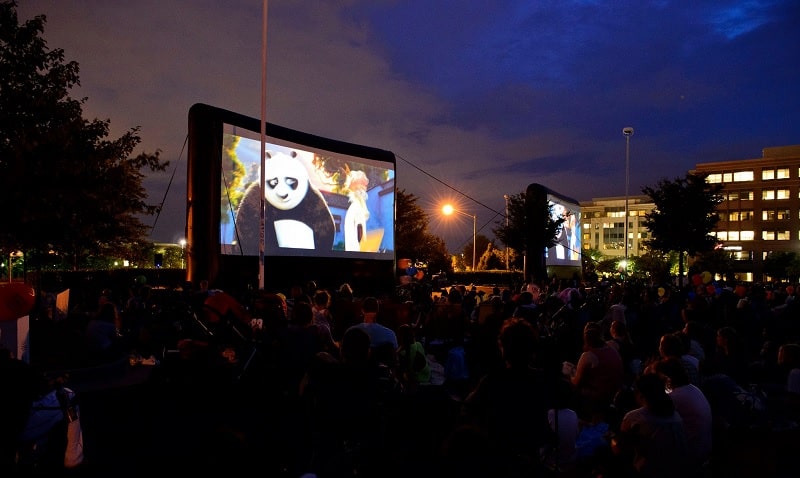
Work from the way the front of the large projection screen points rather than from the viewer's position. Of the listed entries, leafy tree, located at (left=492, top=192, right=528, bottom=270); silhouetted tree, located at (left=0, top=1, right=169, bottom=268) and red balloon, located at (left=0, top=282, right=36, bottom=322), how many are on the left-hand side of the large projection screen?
1

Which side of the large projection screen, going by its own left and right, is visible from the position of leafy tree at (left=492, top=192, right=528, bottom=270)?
left

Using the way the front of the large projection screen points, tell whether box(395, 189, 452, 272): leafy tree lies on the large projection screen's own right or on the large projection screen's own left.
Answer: on the large projection screen's own left

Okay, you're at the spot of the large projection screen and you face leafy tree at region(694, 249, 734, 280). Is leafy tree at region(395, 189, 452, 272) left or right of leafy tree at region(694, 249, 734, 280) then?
left

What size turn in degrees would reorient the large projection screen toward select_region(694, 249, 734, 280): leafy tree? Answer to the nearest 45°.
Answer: approximately 90° to its left

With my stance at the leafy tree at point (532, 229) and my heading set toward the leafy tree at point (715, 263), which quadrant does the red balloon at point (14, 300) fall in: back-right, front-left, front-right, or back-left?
back-right

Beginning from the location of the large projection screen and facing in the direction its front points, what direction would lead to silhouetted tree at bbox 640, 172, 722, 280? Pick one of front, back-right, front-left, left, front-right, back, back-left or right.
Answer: front-left

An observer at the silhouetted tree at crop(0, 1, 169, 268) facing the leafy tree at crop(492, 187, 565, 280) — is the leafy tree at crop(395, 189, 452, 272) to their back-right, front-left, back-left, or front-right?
front-left
